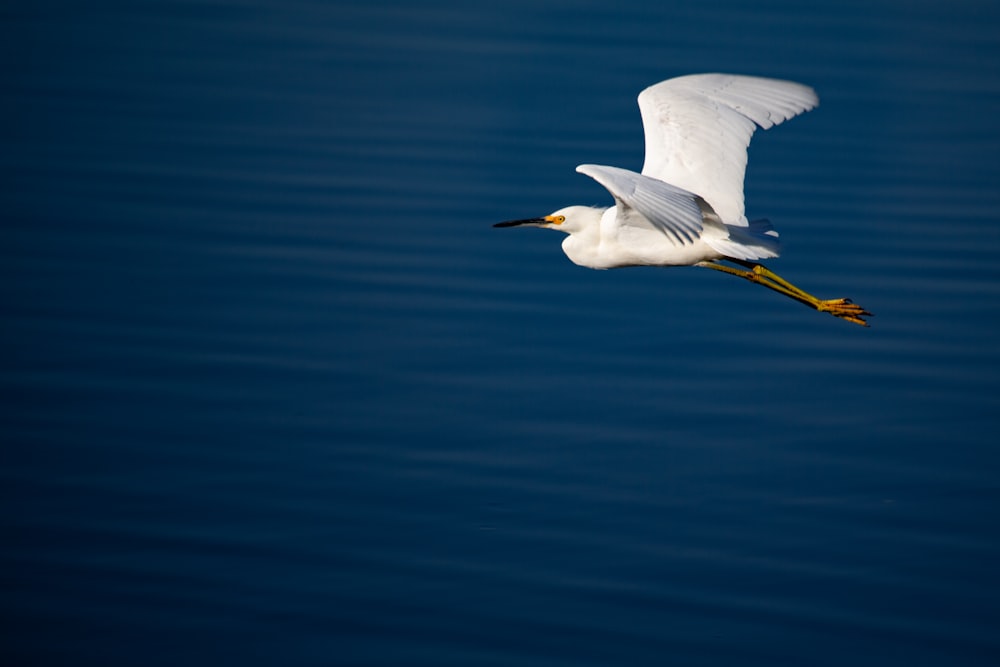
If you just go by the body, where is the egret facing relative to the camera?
to the viewer's left
